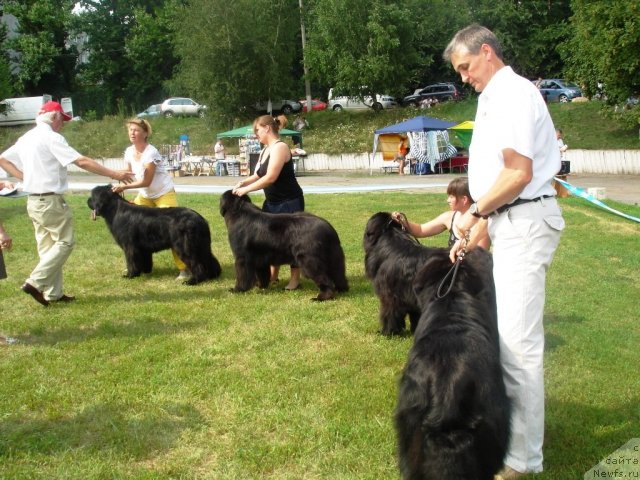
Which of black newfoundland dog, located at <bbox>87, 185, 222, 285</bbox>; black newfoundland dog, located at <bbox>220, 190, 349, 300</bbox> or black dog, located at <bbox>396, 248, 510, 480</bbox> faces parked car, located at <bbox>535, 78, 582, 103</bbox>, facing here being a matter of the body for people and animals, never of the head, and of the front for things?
the black dog

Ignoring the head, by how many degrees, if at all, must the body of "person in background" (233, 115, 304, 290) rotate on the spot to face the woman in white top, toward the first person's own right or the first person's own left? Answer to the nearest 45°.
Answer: approximately 45° to the first person's own right

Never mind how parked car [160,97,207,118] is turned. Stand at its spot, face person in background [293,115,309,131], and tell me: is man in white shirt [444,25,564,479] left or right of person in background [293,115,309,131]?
right

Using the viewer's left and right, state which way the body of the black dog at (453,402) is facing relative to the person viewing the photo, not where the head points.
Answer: facing away from the viewer

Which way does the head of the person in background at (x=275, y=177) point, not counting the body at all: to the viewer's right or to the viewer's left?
to the viewer's left

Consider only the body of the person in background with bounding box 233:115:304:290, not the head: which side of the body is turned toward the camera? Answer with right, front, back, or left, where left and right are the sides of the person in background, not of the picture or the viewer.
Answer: left

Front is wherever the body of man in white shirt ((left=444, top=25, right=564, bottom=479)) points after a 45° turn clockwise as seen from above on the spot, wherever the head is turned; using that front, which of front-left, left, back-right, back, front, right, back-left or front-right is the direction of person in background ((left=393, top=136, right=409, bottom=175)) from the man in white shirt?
front-right

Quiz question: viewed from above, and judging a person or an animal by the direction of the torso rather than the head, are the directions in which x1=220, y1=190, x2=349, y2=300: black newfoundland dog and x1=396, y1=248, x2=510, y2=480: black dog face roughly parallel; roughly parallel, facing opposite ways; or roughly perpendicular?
roughly perpendicular

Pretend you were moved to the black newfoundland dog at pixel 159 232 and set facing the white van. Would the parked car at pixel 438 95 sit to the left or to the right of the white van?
right

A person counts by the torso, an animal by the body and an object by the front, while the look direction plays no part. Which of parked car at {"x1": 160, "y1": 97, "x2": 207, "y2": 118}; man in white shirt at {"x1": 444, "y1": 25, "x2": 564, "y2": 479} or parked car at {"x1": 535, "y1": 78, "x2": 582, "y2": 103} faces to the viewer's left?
the man in white shirt

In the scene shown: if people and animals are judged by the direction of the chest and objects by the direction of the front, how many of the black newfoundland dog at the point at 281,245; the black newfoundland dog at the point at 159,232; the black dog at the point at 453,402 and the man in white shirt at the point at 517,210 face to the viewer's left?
3

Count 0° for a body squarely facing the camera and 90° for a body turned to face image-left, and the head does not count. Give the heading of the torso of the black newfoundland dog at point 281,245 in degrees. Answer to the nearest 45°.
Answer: approximately 90°

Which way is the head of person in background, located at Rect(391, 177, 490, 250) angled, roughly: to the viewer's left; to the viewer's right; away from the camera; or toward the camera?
to the viewer's left

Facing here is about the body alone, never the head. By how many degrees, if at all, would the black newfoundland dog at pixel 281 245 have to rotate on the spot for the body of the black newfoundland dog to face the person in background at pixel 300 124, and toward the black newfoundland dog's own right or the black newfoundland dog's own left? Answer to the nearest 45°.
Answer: approximately 90° to the black newfoundland dog's own right

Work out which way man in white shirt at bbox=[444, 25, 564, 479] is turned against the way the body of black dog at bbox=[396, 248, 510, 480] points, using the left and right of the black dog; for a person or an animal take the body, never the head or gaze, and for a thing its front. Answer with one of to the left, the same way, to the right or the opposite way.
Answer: to the left
